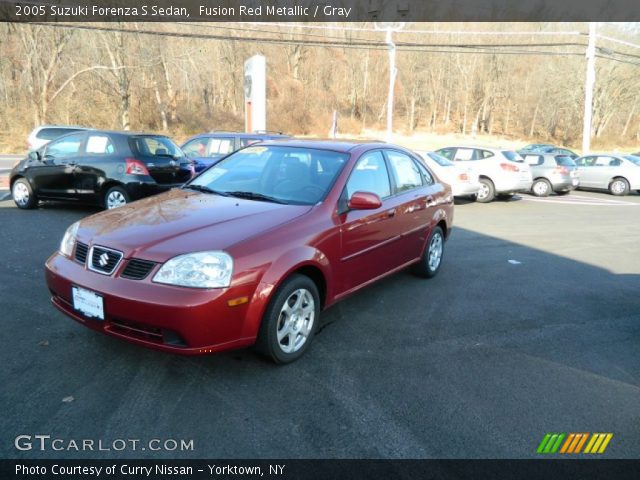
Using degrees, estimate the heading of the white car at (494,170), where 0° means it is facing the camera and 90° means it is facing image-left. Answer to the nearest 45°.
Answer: approximately 135°

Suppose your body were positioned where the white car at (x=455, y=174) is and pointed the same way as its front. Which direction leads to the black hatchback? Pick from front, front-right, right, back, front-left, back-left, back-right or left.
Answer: left

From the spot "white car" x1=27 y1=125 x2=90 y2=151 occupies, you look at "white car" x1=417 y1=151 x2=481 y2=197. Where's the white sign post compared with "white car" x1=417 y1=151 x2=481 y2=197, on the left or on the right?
left

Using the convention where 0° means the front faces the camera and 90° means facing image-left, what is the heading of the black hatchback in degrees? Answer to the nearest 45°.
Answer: approximately 135°

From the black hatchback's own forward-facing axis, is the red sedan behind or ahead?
behind

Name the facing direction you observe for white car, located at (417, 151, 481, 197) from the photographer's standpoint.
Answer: facing away from the viewer and to the left of the viewer

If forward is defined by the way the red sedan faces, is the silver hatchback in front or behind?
behind

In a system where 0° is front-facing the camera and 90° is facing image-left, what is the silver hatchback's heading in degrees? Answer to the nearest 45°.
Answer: approximately 135°

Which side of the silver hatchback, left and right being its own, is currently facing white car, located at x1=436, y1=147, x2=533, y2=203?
left

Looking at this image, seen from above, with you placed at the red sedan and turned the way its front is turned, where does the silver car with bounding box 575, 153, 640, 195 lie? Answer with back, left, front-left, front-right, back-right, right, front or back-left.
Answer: back
